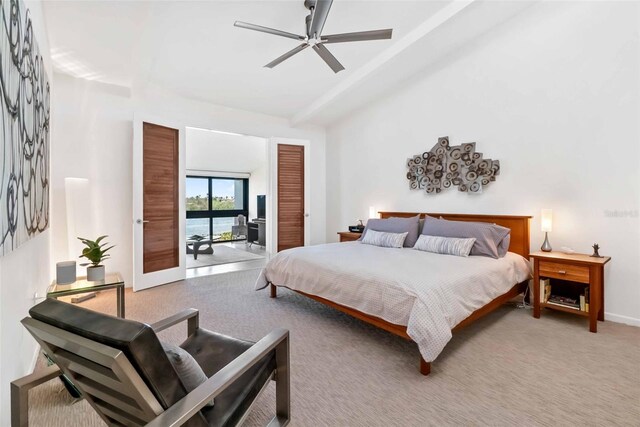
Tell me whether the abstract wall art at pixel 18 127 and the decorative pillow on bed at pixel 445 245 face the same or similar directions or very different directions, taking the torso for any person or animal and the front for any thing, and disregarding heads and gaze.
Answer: very different directions

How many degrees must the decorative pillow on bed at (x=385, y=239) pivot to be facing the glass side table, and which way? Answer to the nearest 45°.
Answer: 0° — it already faces it

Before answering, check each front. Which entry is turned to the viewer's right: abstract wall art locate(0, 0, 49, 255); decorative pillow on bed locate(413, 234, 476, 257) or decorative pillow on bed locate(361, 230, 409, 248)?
the abstract wall art

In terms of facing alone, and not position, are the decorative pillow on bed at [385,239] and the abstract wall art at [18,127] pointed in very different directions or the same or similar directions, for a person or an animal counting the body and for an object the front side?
very different directions

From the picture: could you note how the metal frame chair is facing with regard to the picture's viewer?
facing away from the viewer and to the right of the viewer

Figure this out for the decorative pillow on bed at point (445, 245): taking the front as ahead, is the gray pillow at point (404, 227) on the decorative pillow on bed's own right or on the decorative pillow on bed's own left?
on the decorative pillow on bed's own right

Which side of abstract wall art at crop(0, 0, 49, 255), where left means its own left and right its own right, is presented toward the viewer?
right

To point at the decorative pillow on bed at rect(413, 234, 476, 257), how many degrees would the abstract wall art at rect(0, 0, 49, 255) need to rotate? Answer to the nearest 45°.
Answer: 0° — it already faces it

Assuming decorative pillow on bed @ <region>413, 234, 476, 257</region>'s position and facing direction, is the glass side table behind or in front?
in front

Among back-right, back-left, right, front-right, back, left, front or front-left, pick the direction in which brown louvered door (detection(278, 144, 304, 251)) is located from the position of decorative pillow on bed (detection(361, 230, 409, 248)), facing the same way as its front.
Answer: right

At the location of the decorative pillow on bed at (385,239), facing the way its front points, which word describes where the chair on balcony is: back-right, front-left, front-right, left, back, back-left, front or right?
right

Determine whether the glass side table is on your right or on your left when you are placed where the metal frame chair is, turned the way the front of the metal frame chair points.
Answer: on your left

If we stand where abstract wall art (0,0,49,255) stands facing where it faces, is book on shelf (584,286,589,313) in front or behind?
in front
